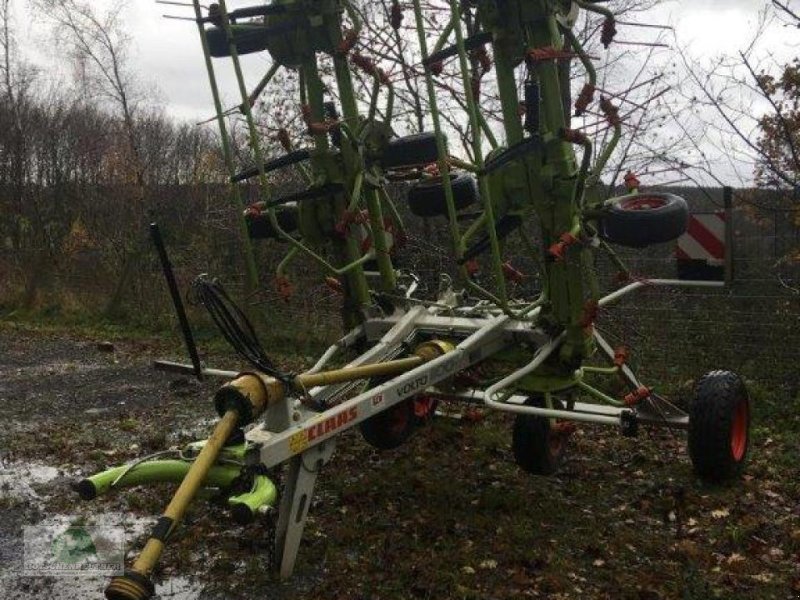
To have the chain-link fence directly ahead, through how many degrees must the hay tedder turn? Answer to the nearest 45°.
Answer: approximately 180°

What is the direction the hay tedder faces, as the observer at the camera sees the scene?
facing the viewer and to the left of the viewer
